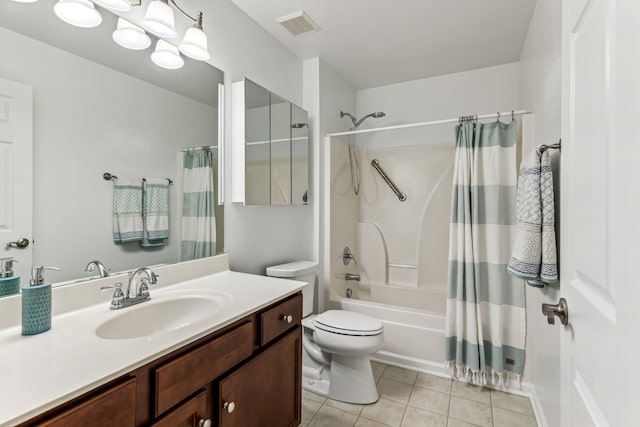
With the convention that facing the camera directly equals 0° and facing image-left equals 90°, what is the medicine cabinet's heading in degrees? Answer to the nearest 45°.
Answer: approximately 315°

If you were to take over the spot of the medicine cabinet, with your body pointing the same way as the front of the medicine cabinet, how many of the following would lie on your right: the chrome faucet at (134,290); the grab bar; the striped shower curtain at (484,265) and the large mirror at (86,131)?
2

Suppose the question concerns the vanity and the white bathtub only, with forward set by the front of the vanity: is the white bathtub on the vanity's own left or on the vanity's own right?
on the vanity's own left

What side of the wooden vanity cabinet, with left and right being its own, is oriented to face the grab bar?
left

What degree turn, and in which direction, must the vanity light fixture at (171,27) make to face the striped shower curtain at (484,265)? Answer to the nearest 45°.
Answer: approximately 45° to its left

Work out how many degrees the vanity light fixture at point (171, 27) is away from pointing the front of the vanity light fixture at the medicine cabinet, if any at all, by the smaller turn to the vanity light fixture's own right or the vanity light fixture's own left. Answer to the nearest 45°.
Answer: approximately 90° to the vanity light fixture's own left

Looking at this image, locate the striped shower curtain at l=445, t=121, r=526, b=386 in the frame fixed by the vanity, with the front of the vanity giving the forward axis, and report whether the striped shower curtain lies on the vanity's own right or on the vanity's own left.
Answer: on the vanity's own left
